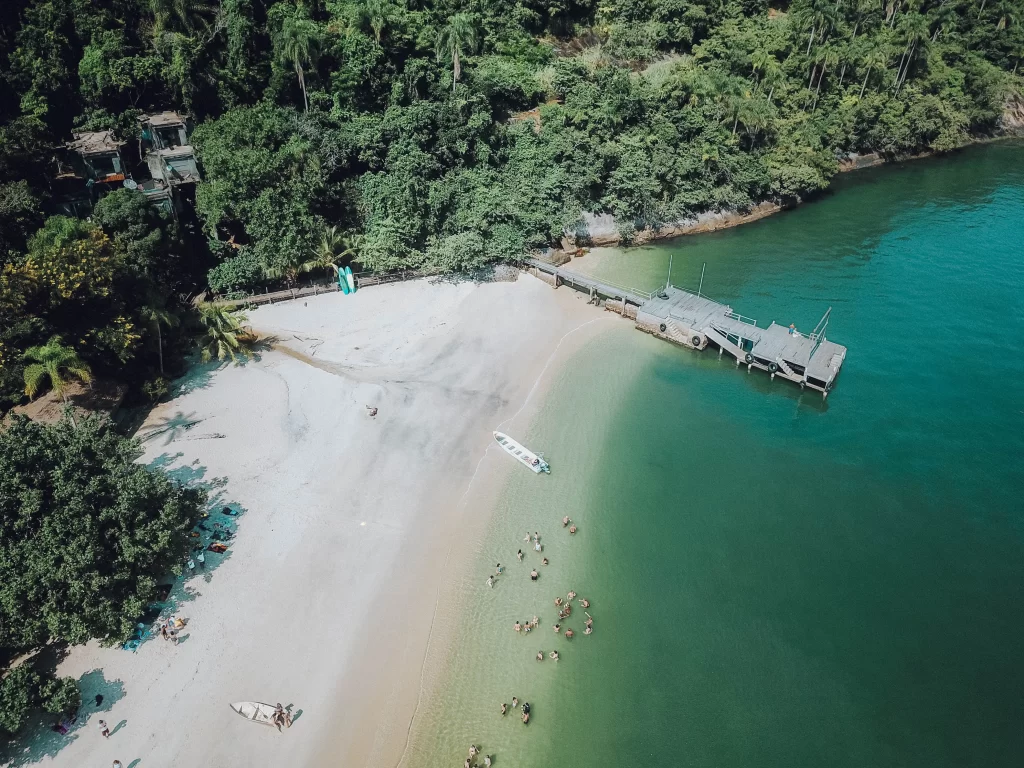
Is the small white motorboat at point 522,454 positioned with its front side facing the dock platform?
no

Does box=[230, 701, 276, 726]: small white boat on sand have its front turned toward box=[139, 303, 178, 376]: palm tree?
no

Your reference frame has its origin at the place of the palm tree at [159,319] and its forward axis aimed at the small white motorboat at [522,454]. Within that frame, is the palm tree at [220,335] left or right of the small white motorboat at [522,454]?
left

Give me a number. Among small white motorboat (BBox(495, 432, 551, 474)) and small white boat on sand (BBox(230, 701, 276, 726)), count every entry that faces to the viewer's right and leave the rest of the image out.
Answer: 0

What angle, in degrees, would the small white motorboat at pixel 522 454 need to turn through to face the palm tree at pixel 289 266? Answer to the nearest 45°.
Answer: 0° — it already faces it

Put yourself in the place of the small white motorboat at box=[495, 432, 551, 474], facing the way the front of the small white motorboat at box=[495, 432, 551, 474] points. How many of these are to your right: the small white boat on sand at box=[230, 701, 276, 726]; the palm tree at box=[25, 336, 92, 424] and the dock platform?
1

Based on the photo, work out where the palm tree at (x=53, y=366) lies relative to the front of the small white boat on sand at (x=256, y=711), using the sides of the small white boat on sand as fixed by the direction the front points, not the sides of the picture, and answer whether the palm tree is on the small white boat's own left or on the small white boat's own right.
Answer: on the small white boat's own right

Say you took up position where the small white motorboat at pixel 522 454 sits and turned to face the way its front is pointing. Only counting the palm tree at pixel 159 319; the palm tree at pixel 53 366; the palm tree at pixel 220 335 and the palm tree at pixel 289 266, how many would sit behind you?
0

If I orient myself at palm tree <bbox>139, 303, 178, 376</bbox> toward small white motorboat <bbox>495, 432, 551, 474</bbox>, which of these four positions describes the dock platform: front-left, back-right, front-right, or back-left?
front-left

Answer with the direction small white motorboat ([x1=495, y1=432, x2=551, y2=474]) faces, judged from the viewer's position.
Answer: facing away from the viewer and to the left of the viewer

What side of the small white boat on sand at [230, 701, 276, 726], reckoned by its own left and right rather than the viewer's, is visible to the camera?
left

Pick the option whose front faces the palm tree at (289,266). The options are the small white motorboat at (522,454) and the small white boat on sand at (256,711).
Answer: the small white motorboat at (522,454)

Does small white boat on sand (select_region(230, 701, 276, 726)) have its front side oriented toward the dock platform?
no

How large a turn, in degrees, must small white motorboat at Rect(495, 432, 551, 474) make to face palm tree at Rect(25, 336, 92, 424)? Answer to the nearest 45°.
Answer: approximately 45° to its left
